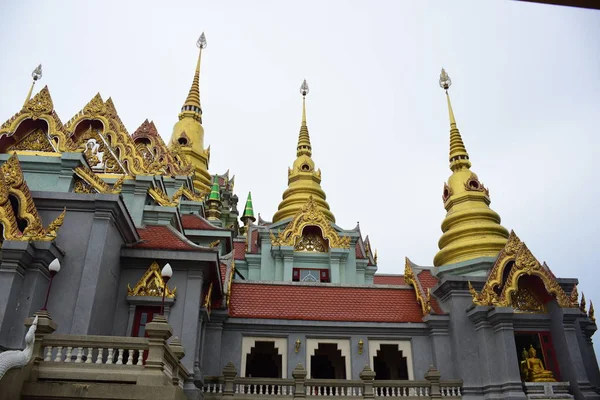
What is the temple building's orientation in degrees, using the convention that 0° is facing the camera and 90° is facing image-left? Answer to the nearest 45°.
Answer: approximately 0°
